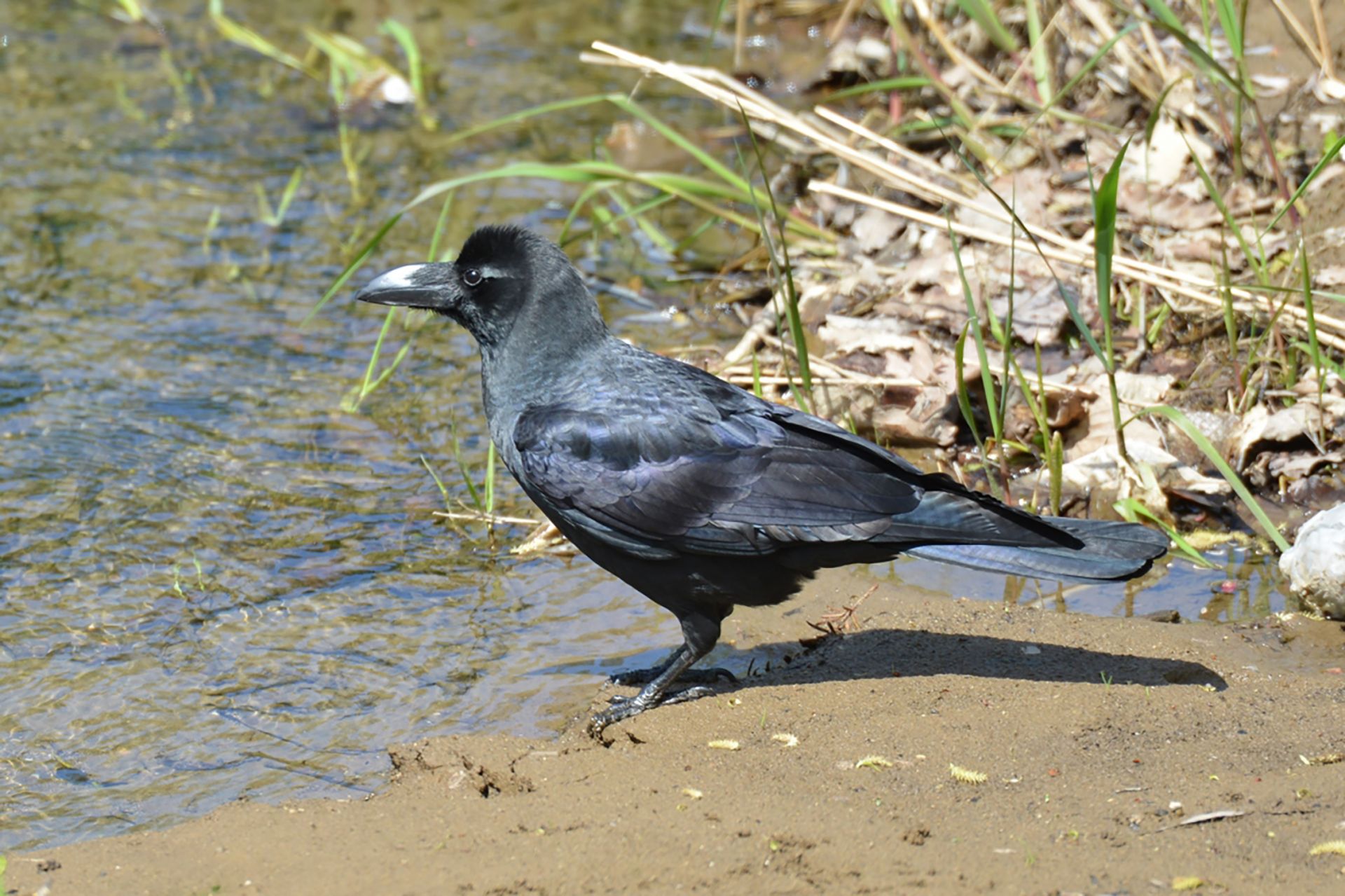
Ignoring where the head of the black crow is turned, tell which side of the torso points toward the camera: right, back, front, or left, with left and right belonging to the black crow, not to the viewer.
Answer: left

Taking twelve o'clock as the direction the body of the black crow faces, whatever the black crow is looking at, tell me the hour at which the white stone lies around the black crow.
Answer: The white stone is roughly at 6 o'clock from the black crow.

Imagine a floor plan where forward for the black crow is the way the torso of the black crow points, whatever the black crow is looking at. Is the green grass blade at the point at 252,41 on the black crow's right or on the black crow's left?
on the black crow's right

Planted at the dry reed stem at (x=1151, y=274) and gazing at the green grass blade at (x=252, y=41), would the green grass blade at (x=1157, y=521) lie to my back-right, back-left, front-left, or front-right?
back-left

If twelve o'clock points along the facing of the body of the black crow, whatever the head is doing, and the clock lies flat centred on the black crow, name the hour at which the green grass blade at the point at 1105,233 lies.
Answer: The green grass blade is roughly at 5 o'clock from the black crow.

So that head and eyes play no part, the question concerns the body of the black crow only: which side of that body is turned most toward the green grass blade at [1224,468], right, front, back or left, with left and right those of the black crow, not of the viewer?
back

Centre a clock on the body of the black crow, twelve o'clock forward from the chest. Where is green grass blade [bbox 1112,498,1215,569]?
The green grass blade is roughly at 5 o'clock from the black crow.

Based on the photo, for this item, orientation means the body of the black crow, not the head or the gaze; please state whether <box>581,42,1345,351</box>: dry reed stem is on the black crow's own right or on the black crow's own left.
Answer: on the black crow's own right

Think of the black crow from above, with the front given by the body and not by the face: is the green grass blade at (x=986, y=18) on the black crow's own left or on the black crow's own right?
on the black crow's own right
